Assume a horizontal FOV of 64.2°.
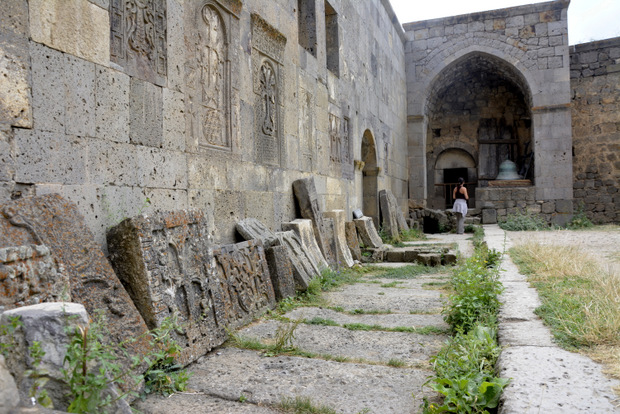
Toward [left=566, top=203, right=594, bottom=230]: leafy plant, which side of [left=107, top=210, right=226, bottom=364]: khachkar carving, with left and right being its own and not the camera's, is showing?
left

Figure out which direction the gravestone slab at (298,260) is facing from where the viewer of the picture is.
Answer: facing the viewer and to the right of the viewer

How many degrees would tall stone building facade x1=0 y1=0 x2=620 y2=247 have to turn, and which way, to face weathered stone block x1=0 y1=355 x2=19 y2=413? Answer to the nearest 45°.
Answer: approximately 45° to its right

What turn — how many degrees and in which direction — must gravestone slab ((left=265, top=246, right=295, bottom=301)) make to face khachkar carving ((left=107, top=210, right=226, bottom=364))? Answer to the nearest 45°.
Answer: approximately 45° to its right

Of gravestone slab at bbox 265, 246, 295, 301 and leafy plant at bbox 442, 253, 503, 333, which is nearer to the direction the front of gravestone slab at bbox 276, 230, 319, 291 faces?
the leafy plant

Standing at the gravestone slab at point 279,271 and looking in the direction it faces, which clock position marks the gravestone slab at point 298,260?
the gravestone slab at point 298,260 is roughly at 8 o'clock from the gravestone slab at point 279,271.

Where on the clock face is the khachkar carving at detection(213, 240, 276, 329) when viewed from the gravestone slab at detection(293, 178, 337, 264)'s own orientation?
The khachkar carving is roughly at 2 o'clock from the gravestone slab.

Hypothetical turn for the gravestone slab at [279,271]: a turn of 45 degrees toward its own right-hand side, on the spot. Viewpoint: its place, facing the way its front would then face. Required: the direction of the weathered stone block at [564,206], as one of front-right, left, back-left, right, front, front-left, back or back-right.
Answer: back-left

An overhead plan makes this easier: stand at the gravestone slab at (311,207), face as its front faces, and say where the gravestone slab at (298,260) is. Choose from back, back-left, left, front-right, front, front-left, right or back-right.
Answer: front-right

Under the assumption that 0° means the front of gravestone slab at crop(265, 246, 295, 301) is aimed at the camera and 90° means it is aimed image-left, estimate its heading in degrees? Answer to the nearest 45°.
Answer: approximately 315°
